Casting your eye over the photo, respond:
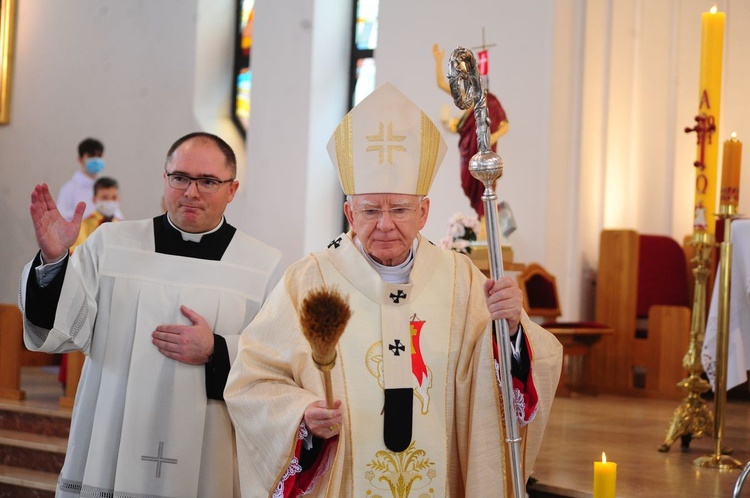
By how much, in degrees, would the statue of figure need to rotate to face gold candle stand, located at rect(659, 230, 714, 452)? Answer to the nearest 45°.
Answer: approximately 90° to its left

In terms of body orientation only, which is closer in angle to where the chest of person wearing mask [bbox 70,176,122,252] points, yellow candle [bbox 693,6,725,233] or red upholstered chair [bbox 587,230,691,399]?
the yellow candle

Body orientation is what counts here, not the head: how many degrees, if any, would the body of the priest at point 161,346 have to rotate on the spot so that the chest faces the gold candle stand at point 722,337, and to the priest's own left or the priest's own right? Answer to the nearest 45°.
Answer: approximately 90° to the priest's own left

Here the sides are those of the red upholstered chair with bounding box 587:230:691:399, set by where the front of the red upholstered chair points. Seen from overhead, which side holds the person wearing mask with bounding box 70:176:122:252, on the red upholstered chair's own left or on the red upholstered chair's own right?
on the red upholstered chair's own right

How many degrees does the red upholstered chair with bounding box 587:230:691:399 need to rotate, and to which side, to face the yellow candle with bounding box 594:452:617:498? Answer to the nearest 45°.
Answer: approximately 45° to its right

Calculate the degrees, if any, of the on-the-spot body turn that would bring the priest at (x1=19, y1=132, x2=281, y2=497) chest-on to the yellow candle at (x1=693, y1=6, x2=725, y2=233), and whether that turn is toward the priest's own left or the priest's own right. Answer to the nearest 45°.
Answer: approximately 90° to the priest's own left

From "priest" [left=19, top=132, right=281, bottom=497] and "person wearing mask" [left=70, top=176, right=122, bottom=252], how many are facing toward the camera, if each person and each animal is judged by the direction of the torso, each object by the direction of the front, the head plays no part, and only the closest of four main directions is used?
2
